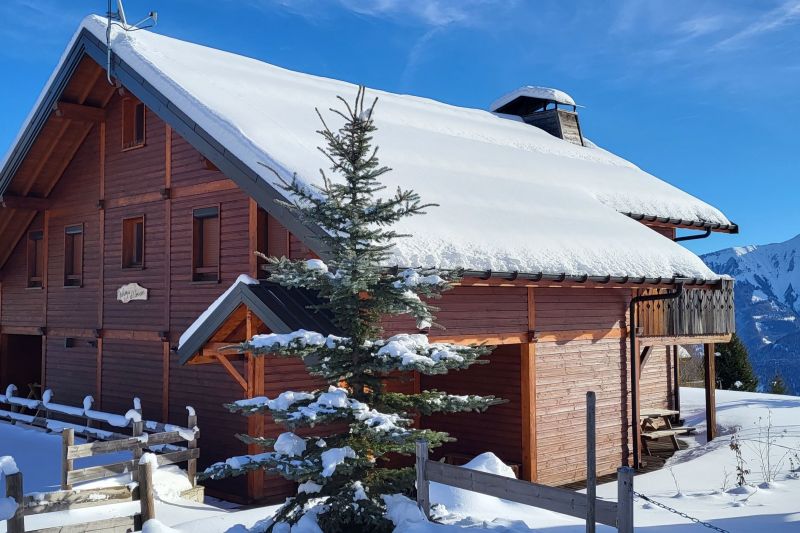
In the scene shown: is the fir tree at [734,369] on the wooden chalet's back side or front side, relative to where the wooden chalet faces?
on the back side

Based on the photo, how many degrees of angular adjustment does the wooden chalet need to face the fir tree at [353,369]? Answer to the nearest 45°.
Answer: approximately 45° to its left

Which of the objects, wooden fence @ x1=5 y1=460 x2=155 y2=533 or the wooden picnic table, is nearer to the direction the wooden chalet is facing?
the wooden fence

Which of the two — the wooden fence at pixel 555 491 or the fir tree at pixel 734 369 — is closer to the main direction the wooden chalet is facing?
the wooden fence

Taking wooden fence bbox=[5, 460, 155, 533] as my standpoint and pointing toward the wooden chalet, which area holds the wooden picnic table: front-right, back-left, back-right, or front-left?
front-right

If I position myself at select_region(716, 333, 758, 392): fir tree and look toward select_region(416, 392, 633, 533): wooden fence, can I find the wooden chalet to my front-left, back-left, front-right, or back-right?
front-right
